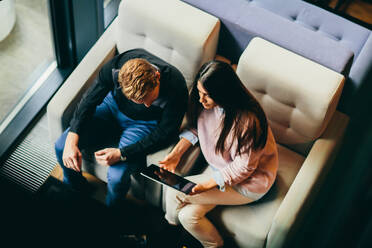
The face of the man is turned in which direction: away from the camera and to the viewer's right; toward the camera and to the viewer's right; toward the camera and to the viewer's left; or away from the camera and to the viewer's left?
toward the camera and to the viewer's right

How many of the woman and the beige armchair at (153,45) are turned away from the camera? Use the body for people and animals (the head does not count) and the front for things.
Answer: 0

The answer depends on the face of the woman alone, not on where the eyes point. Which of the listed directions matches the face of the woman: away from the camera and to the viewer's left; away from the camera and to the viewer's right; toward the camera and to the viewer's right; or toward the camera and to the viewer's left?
toward the camera and to the viewer's left

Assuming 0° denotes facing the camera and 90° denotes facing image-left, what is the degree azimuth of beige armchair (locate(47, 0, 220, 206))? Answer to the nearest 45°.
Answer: approximately 45°
